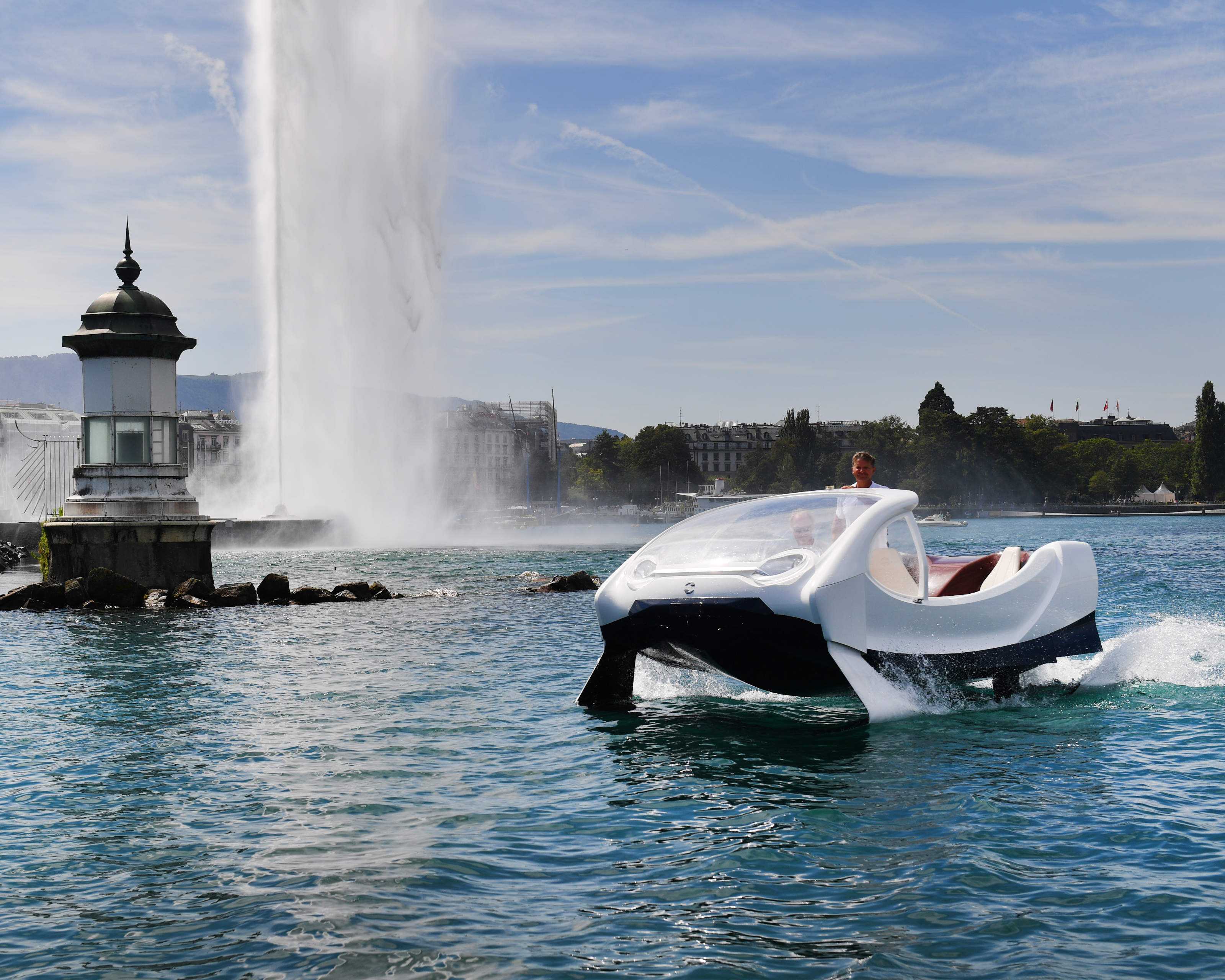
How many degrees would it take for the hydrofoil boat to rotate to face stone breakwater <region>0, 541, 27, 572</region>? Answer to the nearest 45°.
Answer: approximately 90° to its right

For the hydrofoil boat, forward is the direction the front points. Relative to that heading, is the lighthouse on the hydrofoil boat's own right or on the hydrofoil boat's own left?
on the hydrofoil boat's own right

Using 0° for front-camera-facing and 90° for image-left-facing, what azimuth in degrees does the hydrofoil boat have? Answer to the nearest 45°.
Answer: approximately 45°

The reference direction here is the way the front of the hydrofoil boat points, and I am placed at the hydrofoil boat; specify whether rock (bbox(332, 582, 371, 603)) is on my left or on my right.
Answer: on my right

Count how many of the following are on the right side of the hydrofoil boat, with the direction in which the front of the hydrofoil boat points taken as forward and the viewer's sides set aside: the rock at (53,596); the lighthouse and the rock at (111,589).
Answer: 3

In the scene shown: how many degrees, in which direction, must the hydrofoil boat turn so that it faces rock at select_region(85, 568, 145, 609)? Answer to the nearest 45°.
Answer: approximately 90° to its right

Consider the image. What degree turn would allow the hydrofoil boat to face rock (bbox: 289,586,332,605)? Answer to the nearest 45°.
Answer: approximately 90° to its right
